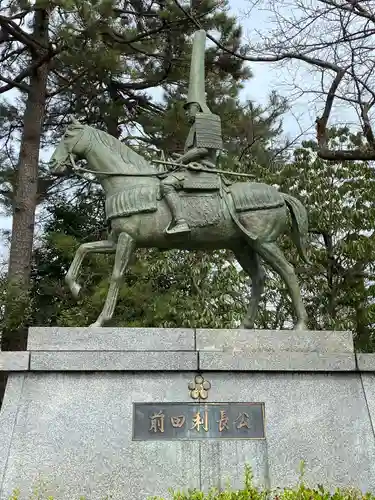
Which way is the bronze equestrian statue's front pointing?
to the viewer's left
